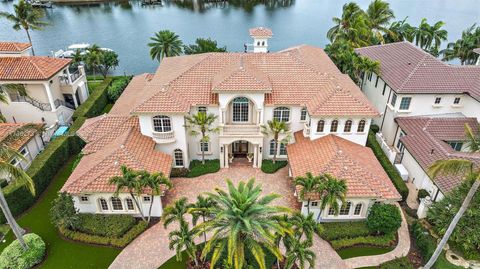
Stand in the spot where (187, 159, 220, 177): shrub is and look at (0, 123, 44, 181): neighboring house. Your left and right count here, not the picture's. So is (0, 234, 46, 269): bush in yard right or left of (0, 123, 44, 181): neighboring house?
left

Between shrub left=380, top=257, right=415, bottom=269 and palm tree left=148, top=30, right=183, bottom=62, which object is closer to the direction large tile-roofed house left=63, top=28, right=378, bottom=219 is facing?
the shrub

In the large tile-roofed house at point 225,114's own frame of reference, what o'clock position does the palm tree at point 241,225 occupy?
The palm tree is roughly at 12 o'clock from the large tile-roofed house.

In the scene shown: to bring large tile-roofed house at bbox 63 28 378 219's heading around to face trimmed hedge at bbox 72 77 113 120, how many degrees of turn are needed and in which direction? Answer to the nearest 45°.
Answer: approximately 135° to its right

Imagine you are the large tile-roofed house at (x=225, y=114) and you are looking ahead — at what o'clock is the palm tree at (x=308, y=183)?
The palm tree is roughly at 11 o'clock from the large tile-roofed house.

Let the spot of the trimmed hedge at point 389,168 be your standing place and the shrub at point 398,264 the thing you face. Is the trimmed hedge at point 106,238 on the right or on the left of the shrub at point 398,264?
right

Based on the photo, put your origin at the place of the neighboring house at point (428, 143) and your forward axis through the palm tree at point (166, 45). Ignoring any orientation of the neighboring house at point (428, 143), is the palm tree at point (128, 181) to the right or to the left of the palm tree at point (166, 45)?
left

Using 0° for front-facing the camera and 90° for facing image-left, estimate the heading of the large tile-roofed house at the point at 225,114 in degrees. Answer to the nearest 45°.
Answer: approximately 0°

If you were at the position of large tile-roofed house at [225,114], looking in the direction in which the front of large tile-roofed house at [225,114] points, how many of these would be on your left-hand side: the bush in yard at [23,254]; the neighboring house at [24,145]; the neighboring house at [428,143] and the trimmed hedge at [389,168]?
2

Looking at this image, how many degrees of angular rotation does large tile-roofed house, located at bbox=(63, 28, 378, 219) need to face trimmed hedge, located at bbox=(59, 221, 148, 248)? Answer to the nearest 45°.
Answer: approximately 45° to its right

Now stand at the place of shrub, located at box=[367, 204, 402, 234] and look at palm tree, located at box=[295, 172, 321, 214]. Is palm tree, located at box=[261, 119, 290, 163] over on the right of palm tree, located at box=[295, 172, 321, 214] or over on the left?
right

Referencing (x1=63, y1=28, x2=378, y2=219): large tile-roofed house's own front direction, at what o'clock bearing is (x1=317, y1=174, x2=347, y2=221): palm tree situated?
The palm tree is roughly at 11 o'clock from the large tile-roofed house.

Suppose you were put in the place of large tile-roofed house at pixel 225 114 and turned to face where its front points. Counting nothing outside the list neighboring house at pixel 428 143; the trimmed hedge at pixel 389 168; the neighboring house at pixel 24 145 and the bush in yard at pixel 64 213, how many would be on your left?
2

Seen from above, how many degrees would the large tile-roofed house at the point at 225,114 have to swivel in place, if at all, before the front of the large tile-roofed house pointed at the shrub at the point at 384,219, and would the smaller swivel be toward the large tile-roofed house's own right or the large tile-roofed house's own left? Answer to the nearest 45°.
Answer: approximately 45° to the large tile-roofed house's own left

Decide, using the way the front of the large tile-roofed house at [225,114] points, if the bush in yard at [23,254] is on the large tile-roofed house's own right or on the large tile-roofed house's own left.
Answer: on the large tile-roofed house's own right
